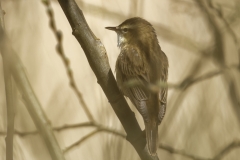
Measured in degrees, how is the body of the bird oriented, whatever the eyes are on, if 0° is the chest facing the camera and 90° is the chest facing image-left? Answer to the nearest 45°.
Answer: approximately 135°

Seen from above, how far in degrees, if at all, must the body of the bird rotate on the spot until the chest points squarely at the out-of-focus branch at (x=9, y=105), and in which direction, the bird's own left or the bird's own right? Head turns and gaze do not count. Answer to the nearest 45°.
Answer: approximately 90° to the bird's own left

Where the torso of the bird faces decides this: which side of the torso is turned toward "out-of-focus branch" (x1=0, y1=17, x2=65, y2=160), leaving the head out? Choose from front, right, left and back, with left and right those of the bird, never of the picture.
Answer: left

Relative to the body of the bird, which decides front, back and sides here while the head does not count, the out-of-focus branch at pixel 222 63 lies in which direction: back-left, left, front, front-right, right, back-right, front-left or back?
back
